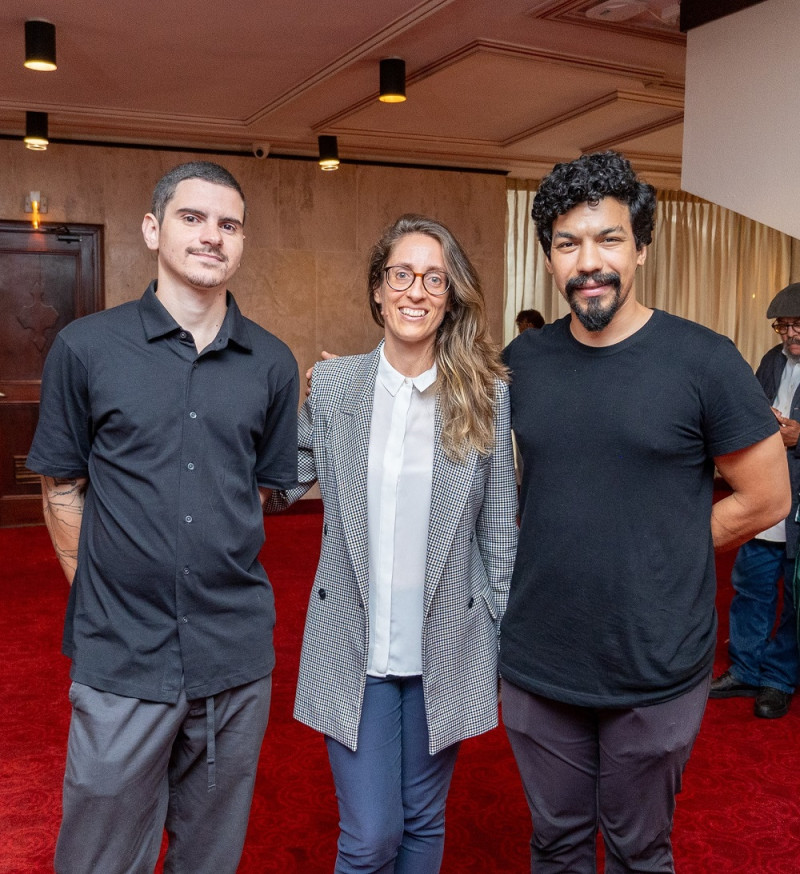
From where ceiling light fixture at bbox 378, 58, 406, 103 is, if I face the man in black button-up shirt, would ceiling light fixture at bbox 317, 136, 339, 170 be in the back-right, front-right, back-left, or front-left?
back-right

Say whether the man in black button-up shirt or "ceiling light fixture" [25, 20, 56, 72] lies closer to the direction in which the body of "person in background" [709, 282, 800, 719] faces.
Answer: the man in black button-up shirt

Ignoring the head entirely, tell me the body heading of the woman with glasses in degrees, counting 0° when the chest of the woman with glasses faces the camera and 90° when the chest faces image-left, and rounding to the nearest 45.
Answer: approximately 0°

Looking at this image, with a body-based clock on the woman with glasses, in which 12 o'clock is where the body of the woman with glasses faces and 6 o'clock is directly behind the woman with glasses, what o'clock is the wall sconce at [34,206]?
The wall sconce is roughly at 5 o'clock from the woman with glasses.

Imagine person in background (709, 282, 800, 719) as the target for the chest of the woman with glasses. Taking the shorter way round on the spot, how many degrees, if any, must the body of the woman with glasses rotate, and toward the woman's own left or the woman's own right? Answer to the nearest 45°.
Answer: approximately 135° to the woman's own left

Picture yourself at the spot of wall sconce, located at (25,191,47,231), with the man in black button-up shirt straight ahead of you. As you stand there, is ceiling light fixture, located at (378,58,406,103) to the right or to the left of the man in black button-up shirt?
left
